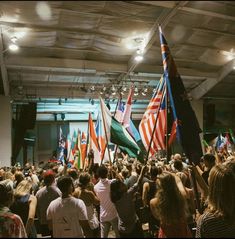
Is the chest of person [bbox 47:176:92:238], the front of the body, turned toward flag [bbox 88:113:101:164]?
yes

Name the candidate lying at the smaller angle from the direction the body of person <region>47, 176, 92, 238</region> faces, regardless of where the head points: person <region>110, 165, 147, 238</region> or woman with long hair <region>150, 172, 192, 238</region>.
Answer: the person

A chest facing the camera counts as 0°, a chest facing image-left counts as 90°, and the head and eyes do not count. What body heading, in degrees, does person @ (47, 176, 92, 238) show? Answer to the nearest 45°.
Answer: approximately 180°

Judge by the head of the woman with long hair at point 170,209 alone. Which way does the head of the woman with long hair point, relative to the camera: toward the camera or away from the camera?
away from the camera

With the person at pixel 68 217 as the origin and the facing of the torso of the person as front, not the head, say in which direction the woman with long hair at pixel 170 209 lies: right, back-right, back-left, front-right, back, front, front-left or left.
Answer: back-right

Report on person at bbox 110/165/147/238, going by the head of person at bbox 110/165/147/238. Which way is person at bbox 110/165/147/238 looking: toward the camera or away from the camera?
away from the camera

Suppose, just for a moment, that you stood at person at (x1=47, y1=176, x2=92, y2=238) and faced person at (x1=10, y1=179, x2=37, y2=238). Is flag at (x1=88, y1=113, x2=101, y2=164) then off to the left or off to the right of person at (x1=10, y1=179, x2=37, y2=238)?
right

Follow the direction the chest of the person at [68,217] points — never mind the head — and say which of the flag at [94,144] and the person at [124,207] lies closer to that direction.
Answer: the flag

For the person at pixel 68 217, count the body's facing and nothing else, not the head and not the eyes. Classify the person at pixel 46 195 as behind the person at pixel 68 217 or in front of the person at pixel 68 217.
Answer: in front

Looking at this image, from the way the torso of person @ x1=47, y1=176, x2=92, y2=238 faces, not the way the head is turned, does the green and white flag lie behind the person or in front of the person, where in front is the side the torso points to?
in front

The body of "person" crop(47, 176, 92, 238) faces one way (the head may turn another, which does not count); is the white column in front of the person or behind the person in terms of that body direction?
in front

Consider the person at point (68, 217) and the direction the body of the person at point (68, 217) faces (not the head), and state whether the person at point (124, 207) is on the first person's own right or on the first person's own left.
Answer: on the first person's own right

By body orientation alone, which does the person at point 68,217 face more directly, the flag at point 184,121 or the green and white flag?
the green and white flag

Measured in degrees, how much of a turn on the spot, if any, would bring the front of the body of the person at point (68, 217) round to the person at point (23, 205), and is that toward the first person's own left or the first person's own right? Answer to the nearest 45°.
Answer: approximately 45° to the first person's own left

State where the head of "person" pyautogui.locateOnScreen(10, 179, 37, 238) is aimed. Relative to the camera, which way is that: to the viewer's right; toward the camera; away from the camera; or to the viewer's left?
away from the camera
